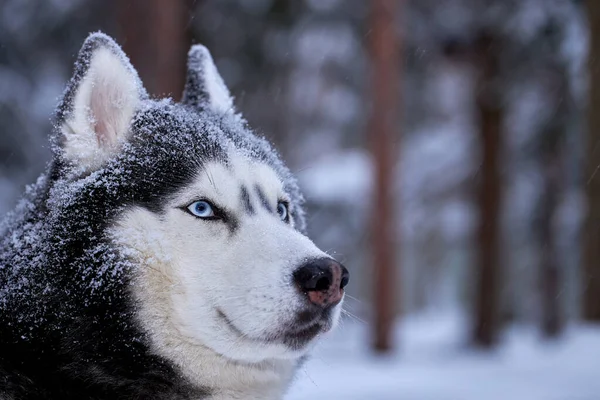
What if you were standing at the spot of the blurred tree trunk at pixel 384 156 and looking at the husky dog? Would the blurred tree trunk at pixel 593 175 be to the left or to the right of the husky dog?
left

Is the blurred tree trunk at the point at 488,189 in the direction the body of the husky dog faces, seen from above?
no

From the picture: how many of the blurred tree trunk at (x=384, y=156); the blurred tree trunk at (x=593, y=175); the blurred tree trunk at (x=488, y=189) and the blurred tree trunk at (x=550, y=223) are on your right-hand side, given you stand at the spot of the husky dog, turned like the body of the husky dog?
0

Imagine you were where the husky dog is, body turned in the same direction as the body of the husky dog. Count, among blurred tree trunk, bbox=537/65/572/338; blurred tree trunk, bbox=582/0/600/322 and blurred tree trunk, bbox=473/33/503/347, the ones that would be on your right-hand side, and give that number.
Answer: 0

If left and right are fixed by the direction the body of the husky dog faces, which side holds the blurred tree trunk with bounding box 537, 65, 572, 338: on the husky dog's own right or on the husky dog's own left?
on the husky dog's own left

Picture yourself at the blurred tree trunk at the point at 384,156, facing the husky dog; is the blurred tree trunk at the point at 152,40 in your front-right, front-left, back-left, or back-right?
front-right

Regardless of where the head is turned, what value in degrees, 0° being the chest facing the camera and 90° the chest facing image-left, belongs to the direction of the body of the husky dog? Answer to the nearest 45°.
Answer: approximately 315°

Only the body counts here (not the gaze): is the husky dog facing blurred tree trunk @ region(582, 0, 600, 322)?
no

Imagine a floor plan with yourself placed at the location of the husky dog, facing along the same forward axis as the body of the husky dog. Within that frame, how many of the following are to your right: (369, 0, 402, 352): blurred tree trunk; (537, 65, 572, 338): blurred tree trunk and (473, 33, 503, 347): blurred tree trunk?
0

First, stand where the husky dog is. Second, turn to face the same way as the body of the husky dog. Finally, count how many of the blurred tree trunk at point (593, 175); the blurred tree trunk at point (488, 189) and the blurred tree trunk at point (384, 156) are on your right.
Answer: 0

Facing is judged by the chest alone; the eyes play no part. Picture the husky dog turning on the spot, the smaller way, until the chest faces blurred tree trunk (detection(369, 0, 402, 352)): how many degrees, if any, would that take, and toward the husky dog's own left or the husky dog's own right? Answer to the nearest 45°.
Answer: approximately 90° to the husky dog's own left
